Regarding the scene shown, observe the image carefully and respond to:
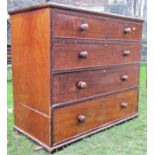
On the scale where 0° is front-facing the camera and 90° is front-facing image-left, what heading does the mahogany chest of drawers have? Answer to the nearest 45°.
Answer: approximately 315°
